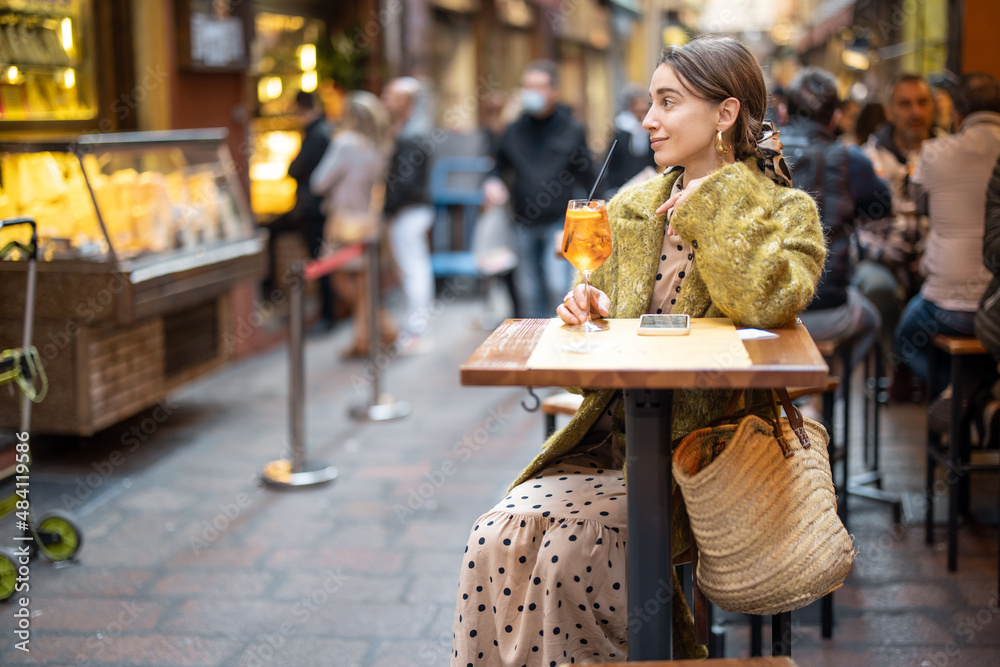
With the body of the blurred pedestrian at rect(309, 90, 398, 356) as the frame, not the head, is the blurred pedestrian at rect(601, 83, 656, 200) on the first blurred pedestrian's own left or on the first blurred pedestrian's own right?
on the first blurred pedestrian's own right

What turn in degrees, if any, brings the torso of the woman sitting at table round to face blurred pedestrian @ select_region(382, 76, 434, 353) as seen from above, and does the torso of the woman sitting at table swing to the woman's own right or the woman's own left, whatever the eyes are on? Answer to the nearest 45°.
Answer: approximately 135° to the woman's own right

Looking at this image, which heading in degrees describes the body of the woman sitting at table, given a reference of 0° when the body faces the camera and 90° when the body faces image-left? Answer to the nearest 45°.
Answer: approximately 45°

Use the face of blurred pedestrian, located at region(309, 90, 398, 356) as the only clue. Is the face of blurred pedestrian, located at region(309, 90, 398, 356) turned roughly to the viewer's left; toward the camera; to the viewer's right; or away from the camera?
away from the camera
